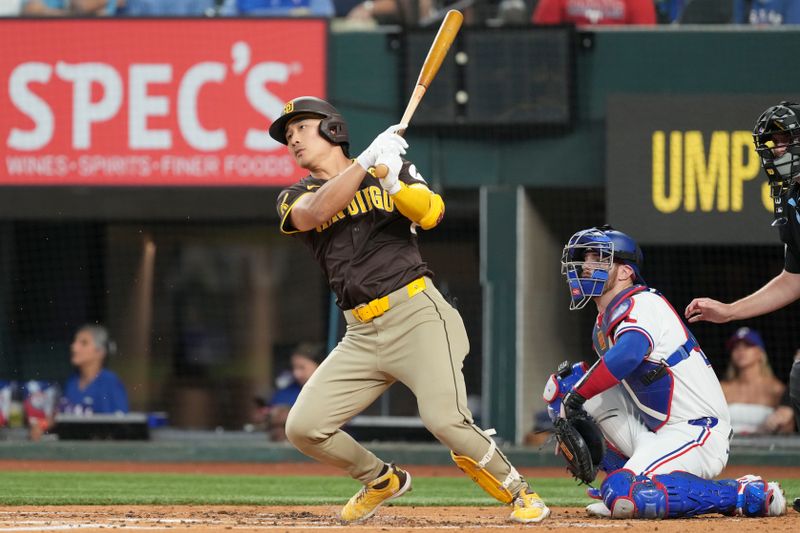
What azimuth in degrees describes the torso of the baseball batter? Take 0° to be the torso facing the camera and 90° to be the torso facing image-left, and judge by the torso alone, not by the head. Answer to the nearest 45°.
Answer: approximately 45°

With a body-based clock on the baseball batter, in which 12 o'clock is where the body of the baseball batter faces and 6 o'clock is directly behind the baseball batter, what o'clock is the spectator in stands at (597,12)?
The spectator in stands is roughly at 5 o'clock from the baseball batter.

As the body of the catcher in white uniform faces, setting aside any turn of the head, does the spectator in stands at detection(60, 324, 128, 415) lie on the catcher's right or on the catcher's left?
on the catcher's right

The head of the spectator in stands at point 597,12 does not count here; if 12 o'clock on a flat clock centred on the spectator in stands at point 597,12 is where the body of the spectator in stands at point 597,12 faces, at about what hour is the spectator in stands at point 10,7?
the spectator in stands at point 10,7 is roughly at 3 o'clock from the spectator in stands at point 597,12.

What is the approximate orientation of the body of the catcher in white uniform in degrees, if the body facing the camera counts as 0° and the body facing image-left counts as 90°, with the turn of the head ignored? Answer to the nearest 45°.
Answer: approximately 90°

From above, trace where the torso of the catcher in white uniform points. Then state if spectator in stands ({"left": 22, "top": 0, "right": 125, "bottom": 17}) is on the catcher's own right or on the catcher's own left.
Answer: on the catcher's own right

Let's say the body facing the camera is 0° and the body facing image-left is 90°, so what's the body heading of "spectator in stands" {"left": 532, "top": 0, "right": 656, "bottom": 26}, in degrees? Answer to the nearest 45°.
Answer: approximately 0°

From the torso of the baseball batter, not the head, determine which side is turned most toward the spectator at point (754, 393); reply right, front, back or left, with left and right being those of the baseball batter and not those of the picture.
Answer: back

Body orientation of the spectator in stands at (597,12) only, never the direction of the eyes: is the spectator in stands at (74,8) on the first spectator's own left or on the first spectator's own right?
on the first spectator's own right

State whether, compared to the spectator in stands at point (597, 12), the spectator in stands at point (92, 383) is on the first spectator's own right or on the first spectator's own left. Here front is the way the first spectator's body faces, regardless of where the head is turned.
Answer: on the first spectator's own right

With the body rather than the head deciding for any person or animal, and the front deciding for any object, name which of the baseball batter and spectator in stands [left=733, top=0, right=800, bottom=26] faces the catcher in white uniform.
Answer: the spectator in stands

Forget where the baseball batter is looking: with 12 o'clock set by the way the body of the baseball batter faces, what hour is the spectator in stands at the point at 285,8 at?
The spectator in stands is roughly at 4 o'clock from the baseball batter.
